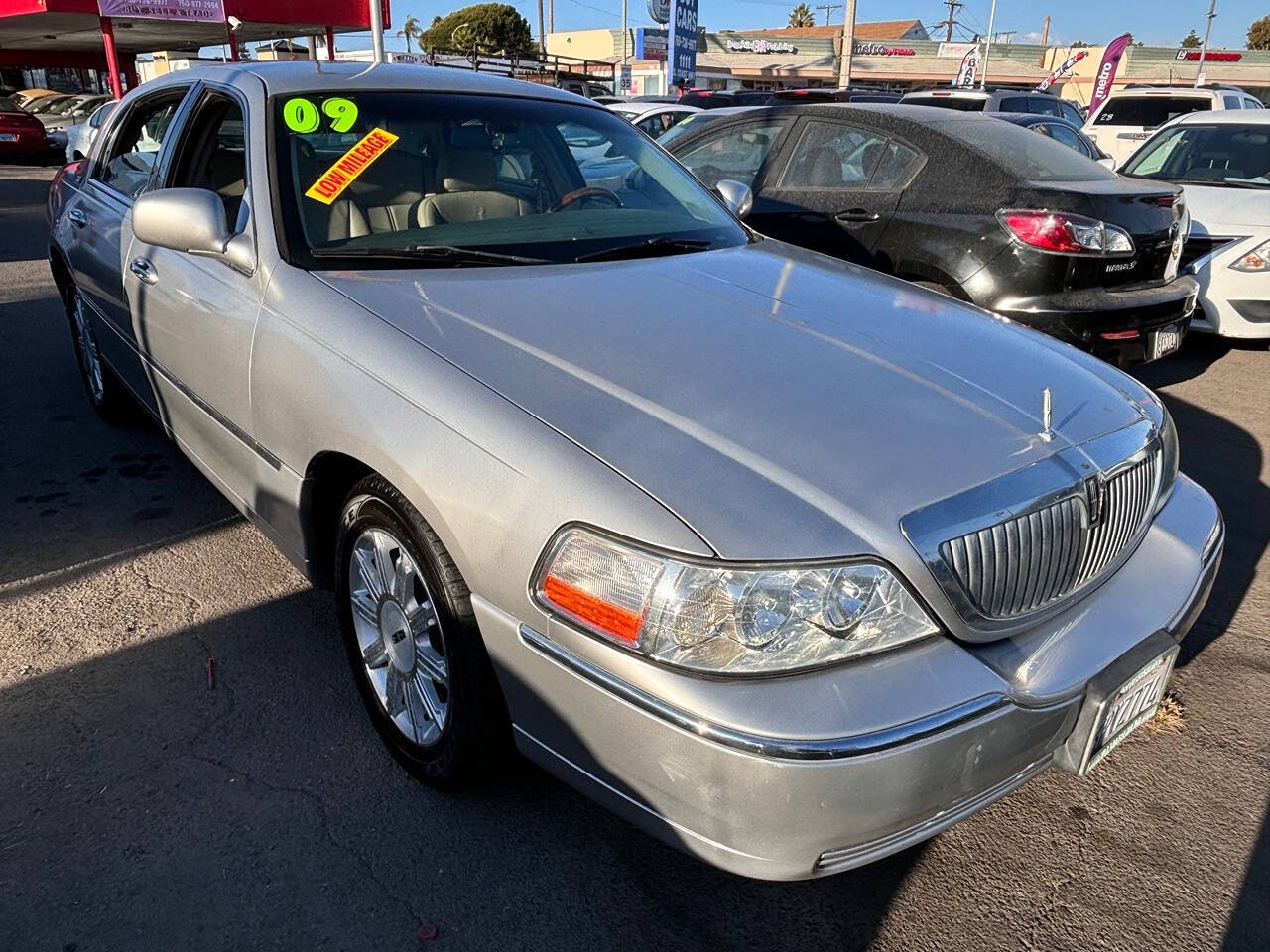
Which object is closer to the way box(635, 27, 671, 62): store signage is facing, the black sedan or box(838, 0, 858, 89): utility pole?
the black sedan

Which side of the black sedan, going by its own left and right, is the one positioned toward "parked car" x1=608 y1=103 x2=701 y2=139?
front

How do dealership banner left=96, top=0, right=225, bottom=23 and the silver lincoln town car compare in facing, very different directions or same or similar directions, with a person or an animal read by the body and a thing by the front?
same or similar directions

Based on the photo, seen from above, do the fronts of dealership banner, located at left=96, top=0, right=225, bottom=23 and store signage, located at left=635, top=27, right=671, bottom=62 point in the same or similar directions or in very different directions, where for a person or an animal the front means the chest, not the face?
same or similar directions

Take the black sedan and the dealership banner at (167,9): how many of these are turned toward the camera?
1

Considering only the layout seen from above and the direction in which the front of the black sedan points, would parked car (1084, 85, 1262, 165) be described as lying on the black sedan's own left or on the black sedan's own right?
on the black sedan's own right

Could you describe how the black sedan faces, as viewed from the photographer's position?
facing away from the viewer and to the left of the viewer

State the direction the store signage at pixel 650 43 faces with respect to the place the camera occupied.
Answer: facing the viewer

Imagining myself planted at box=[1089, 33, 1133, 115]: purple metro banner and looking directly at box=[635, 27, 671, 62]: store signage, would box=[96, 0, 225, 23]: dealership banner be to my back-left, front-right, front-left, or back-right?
front-left

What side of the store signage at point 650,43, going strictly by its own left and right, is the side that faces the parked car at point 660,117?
front

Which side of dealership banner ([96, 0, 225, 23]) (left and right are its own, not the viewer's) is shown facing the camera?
front

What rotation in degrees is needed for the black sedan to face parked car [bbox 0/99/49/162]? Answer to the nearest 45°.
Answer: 0° — it already faces it

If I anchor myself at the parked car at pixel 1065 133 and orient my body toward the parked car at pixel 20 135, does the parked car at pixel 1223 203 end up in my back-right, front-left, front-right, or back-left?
back-left

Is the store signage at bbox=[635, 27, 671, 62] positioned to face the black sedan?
yes

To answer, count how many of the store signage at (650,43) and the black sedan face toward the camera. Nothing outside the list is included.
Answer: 1

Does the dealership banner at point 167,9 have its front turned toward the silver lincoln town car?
yes

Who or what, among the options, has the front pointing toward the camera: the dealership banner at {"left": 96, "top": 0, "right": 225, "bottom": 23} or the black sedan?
the dealership banner

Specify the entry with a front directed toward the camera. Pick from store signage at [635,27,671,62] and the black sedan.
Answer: the store signage
